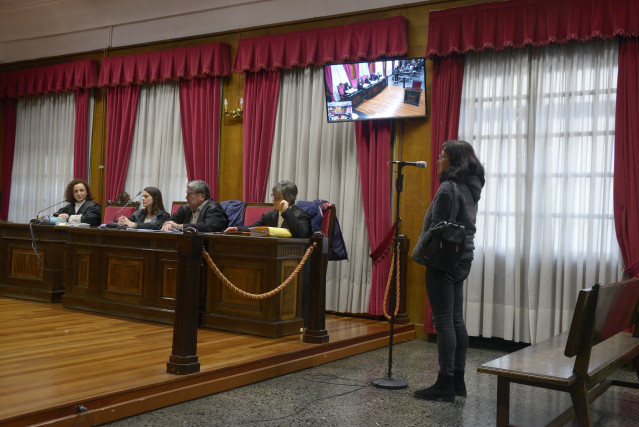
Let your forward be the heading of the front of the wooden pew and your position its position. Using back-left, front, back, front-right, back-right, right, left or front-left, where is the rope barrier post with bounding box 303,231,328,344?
front

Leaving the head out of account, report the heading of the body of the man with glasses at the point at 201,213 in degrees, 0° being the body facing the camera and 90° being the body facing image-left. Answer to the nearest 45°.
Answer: approximately 45°

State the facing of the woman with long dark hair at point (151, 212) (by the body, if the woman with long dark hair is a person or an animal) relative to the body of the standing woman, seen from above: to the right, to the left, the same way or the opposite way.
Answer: to the left

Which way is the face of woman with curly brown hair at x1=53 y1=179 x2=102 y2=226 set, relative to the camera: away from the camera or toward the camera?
toward the camera

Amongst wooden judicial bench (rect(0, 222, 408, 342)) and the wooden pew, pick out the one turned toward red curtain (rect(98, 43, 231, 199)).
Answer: the wooden pew

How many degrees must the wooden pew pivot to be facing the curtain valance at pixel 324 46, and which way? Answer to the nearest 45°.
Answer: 0° — it already faces it

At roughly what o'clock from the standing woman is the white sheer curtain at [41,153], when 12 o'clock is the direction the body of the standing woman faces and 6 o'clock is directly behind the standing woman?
The white sheer curtain is roughly at 1 o'clock from the standing woman.

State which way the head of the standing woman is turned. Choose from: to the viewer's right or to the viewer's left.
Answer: to the viewer's left

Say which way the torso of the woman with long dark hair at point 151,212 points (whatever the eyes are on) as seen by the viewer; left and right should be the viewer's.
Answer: facing the viewer and to the left of the viewer

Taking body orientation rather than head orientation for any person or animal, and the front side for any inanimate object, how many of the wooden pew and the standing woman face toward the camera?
0

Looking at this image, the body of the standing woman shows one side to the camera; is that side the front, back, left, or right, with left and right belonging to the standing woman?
left

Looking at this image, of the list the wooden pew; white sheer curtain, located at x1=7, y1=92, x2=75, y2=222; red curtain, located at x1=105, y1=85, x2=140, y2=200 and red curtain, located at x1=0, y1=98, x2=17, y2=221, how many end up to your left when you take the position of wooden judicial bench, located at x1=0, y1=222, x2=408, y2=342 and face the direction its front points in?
1

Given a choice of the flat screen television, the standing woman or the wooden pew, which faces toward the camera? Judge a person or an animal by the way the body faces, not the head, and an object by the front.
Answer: the flat screen television

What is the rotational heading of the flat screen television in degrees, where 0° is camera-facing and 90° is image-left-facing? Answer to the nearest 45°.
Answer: approximately 0°

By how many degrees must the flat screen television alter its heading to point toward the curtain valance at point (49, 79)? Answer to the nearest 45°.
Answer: approximately 135° to its right
